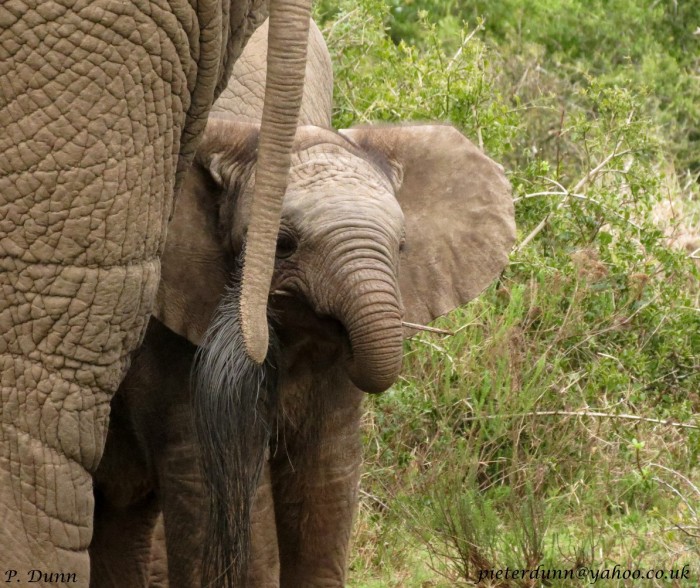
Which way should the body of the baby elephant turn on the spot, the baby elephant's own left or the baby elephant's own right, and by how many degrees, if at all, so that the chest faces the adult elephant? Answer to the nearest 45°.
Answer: approximately 90° to the baby elephant's own right

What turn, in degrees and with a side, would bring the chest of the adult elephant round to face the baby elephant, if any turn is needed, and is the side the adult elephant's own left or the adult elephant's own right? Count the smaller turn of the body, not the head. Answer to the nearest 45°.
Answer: approximately 135° to the adult elephant's own right

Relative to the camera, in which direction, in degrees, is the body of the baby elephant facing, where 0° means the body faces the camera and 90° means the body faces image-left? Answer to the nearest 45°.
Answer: approximately 315°
